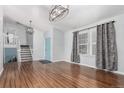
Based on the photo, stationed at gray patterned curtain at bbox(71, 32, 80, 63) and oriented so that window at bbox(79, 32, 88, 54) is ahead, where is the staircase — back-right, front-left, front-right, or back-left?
back-right

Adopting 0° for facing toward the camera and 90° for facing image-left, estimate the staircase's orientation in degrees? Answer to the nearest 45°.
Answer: approximately 0°

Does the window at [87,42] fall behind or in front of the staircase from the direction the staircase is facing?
in front

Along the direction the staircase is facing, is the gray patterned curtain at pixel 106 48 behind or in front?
in front

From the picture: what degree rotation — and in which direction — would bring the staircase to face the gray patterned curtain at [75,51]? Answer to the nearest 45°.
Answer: approximately 45° to its left

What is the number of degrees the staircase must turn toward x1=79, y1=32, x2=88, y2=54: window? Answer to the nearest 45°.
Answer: approximately 45° to its left
